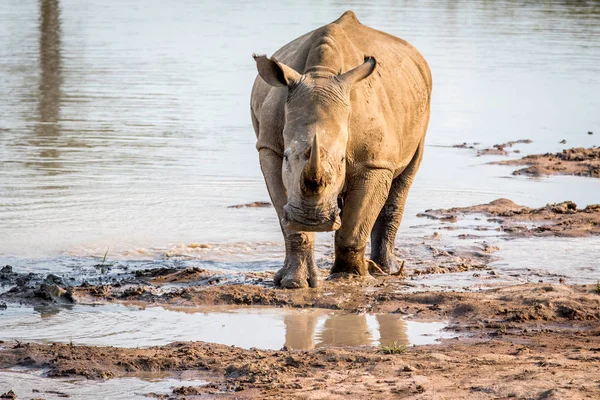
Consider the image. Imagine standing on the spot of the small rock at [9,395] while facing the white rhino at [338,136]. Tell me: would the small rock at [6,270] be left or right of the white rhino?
left

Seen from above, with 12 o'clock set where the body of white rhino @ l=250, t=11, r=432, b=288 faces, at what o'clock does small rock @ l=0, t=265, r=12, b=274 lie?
The small rock is roughly at 3 o'clock from the white rhino.

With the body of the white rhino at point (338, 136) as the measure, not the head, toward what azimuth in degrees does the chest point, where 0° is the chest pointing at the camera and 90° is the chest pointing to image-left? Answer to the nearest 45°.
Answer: approximately 0°

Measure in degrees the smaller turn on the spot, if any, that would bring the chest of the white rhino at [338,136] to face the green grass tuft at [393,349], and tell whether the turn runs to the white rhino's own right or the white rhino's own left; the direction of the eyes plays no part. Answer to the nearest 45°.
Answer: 0° — it already faces it

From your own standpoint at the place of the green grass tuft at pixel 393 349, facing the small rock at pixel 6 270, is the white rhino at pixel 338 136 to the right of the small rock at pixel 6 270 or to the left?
right

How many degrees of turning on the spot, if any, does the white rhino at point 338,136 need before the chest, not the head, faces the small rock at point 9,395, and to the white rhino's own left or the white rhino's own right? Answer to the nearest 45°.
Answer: approximately 45° to the white rhino's own right

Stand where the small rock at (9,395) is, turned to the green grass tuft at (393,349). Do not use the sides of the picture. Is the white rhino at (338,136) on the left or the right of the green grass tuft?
left

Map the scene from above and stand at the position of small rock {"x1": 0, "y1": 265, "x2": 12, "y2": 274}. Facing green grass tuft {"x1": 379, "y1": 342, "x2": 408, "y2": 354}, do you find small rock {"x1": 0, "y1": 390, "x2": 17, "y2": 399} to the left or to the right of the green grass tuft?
right

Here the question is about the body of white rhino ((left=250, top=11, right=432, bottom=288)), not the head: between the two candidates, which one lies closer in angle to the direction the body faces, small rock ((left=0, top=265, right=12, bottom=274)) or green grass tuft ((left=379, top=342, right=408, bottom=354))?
the green grass tuft
